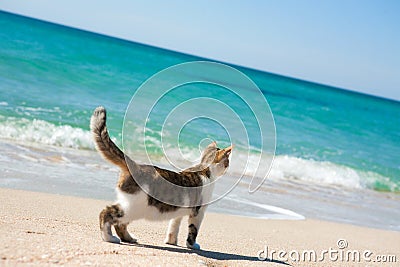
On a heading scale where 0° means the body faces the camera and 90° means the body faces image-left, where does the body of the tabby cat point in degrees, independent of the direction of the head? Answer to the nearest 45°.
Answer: approximately 270°
